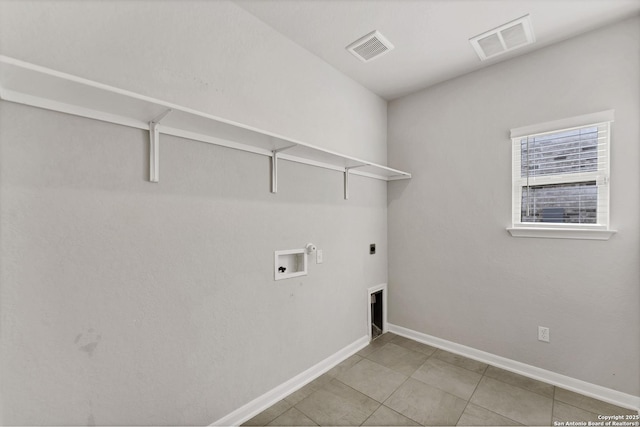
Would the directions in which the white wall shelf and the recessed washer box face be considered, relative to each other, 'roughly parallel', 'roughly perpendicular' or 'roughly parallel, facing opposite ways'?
roughly parallel

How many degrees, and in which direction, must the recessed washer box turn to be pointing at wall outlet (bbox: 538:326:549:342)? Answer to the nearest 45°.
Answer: approximately 45° to its left

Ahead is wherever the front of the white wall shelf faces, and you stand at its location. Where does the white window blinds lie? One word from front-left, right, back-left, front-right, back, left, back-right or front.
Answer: front-left

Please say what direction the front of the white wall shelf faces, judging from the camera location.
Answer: facing the viewer and to the right of the viewer

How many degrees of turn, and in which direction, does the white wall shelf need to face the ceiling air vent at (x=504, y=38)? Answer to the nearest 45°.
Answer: approximately 45° to its left

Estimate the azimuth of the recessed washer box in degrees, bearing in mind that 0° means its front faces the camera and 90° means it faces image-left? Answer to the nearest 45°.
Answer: approximately 315°

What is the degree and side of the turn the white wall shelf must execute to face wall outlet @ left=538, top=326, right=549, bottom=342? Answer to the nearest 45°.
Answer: approximately 45° to its left

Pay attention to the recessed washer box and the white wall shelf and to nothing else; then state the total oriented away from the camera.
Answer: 0
